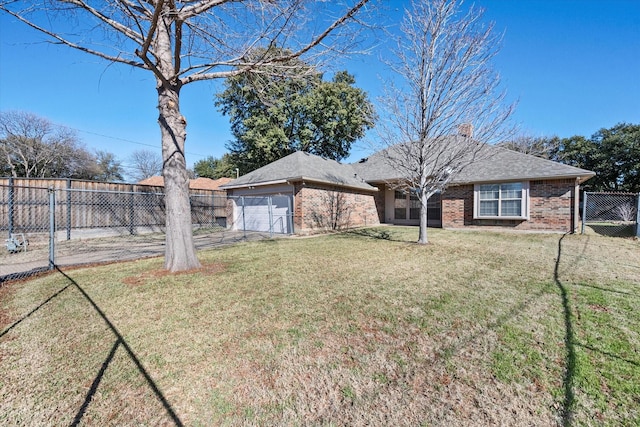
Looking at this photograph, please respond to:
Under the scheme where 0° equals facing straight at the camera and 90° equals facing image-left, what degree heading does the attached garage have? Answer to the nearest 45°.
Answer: approximately 45°

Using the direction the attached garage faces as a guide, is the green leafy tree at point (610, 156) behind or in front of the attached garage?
behind

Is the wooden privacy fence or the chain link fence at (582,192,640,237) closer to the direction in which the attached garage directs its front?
the wooden privacy fence

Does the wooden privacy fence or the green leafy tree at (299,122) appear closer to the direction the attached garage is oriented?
the wooden privacy fence

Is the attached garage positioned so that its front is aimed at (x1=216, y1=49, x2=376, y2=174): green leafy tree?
no

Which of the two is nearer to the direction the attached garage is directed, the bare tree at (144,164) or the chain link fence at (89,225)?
the chain link fence

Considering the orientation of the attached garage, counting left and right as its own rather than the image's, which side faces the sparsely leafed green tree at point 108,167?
right

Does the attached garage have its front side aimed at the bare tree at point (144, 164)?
no

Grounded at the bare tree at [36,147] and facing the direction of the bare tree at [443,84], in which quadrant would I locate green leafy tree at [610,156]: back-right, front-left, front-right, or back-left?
front-left

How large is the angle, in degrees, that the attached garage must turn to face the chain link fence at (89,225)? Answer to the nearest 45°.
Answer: approximately 45° to its right

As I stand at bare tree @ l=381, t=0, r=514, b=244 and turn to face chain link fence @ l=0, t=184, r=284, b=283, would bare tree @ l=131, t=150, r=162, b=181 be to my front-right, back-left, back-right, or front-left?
front-right

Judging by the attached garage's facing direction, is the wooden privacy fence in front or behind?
in front

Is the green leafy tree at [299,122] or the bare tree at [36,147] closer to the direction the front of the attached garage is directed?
the bare tree

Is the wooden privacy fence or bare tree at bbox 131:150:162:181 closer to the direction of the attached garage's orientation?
the wooden privacy fence

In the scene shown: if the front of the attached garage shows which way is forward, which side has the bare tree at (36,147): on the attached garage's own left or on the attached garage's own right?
on the attached garage's own right

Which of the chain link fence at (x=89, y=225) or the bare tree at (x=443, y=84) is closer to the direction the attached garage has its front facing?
the chain link fence
